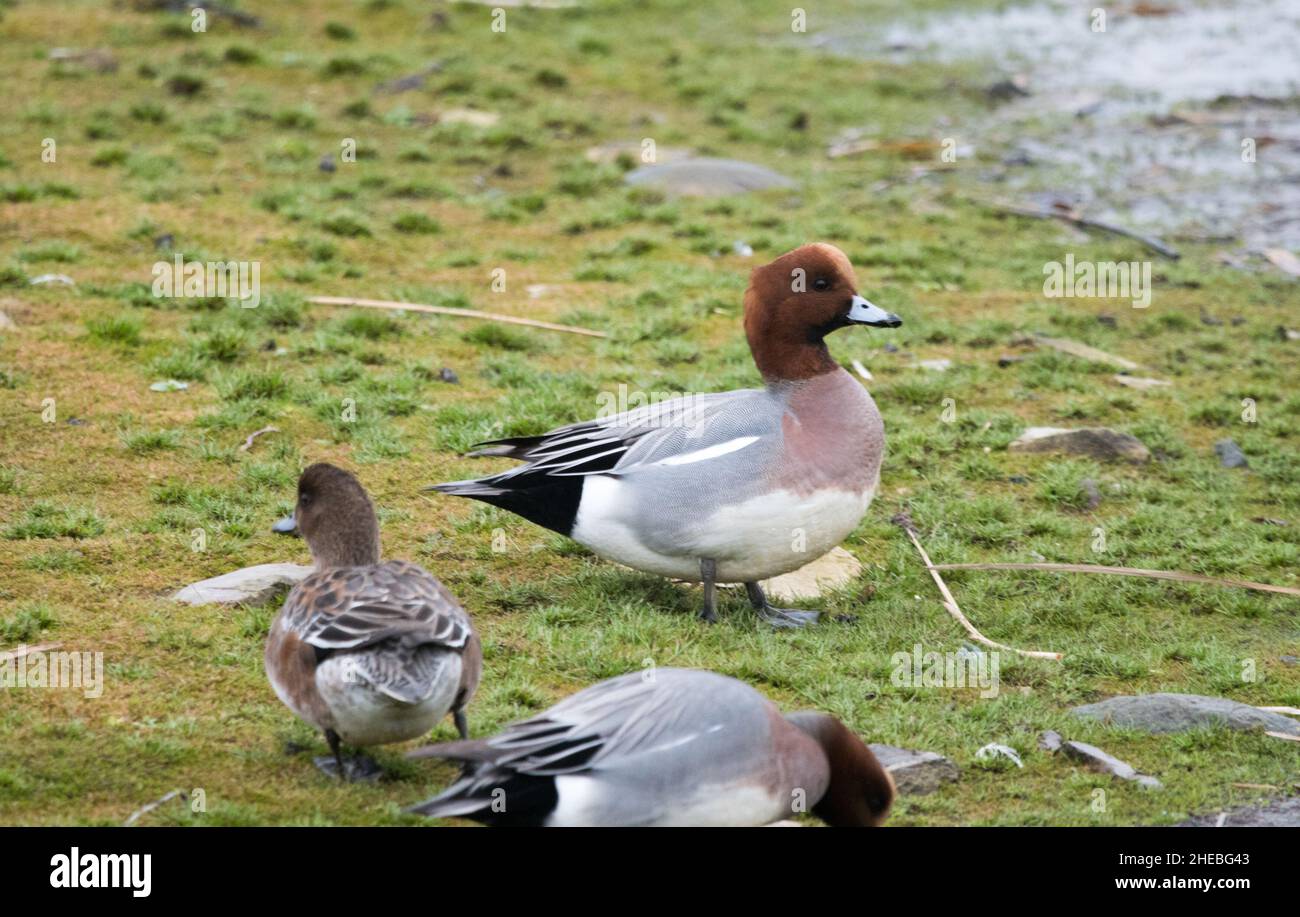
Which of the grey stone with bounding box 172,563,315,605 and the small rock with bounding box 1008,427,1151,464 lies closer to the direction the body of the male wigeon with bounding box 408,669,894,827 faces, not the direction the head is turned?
the small rock

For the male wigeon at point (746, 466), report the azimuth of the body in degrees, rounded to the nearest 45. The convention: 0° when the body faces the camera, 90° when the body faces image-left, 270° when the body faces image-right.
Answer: approximately 270°

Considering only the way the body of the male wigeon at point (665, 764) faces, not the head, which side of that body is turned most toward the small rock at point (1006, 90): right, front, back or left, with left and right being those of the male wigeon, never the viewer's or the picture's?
left

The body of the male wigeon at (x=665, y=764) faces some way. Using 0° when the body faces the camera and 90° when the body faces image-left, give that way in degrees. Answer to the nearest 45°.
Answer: approximately 270°

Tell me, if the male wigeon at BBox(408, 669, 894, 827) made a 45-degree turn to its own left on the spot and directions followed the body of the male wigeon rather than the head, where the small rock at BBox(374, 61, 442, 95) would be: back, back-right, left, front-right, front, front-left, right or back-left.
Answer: front-left

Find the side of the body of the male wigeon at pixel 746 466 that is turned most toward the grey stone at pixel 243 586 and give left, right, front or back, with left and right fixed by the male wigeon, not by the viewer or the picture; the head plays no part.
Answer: back

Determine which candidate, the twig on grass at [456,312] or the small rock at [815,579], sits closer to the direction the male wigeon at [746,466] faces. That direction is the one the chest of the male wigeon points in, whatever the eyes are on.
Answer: the small rock

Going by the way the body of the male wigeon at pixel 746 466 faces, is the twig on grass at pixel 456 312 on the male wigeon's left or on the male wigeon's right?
on the male wigeon's left

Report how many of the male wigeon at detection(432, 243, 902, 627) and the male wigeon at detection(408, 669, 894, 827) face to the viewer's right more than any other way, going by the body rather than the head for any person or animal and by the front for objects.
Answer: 2

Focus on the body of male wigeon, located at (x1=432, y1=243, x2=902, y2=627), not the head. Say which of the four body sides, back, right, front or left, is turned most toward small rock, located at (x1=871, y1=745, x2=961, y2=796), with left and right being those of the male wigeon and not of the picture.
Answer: right
